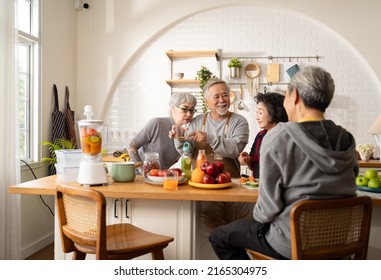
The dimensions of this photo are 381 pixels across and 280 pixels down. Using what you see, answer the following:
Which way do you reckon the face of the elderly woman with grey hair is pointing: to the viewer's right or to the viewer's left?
to the viewer's right

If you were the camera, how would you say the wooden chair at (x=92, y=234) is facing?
facing away from the viewer and to the right of the viewer

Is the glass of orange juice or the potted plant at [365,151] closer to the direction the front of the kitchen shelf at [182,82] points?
the glass of orange juice

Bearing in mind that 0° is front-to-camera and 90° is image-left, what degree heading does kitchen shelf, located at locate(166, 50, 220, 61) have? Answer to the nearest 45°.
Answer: approximately 0°

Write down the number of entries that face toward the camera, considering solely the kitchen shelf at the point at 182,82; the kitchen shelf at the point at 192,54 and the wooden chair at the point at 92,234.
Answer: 2

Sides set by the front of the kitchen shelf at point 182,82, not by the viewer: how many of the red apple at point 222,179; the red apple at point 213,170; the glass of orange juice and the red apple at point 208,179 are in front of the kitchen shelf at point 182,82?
4

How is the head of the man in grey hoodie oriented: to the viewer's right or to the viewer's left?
to the viewer's left

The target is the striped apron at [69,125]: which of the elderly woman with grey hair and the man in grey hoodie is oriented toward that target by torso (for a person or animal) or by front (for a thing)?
the man in grey hoodie

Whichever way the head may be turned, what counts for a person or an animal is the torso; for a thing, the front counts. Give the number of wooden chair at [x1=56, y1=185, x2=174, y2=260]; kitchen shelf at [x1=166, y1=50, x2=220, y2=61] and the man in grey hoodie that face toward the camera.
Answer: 1

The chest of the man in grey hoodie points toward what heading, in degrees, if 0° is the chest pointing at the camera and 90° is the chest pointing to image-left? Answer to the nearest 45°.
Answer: approximately 135°

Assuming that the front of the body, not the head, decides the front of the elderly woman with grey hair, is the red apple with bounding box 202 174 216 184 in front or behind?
in front
